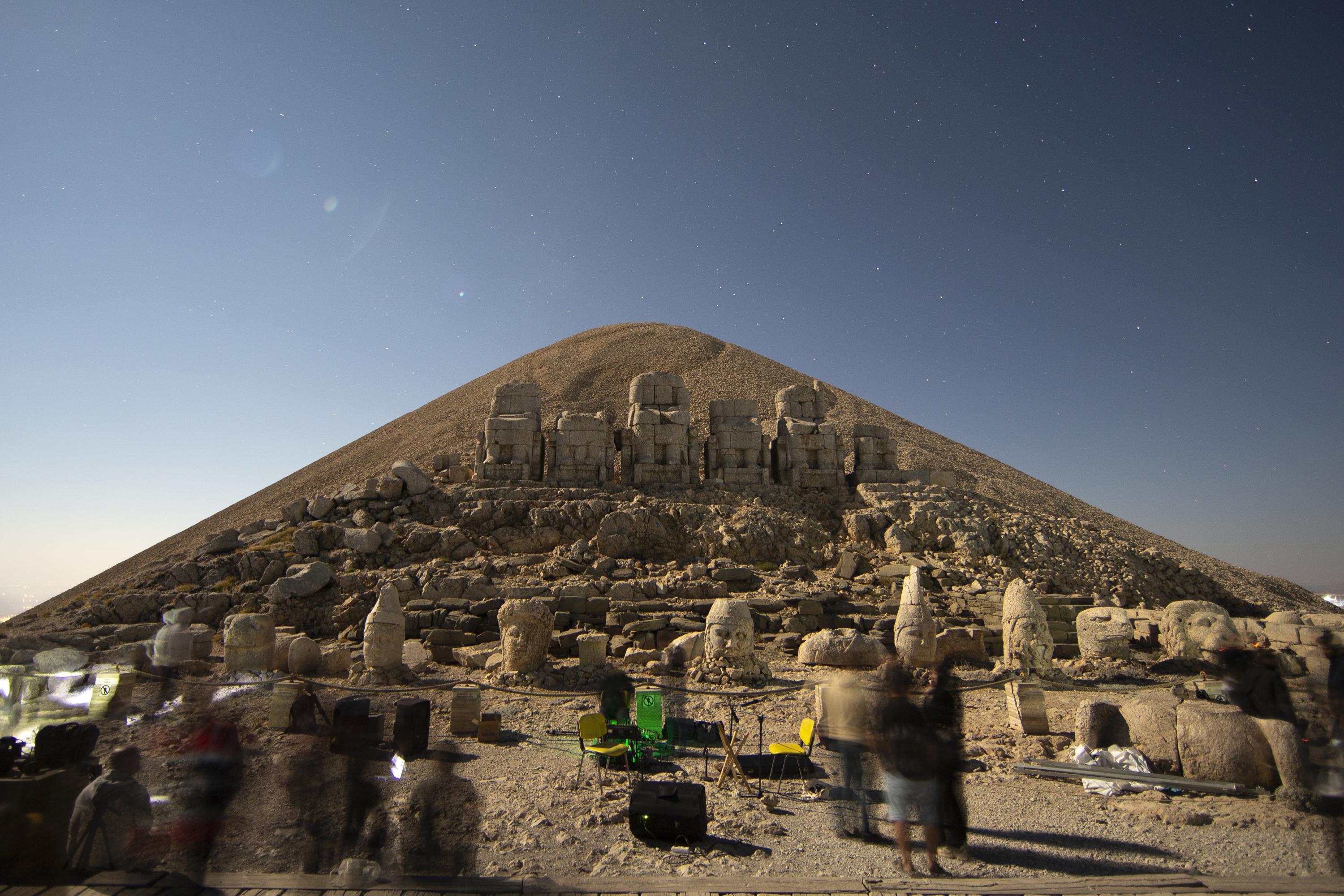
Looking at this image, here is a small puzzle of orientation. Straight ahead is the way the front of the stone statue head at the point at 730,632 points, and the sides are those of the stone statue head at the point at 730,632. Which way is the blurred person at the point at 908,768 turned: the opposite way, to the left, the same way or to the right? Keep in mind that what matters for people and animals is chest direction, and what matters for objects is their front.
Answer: the opposite way

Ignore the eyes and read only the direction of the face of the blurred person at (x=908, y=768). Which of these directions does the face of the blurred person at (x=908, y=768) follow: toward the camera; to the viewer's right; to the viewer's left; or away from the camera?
away from the camera

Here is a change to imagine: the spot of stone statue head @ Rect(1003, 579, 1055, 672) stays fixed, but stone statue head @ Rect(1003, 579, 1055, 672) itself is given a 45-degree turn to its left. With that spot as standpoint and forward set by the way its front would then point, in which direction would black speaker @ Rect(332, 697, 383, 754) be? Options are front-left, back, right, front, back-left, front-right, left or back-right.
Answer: back-right

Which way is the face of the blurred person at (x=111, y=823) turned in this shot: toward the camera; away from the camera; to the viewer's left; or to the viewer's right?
away from the camera

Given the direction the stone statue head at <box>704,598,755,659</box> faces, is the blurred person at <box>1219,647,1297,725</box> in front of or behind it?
in front

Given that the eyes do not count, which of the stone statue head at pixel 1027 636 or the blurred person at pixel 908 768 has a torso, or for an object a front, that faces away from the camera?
the blurred person

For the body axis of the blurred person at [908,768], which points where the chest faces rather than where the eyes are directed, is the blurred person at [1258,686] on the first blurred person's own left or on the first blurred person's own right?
on the first blurred person's own right

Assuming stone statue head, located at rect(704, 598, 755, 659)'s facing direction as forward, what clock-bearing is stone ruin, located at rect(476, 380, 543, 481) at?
The stone ruin is roughly at 5 o'clock from the stone statue head.

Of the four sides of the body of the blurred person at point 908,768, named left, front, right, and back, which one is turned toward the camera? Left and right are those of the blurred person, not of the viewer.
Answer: back
